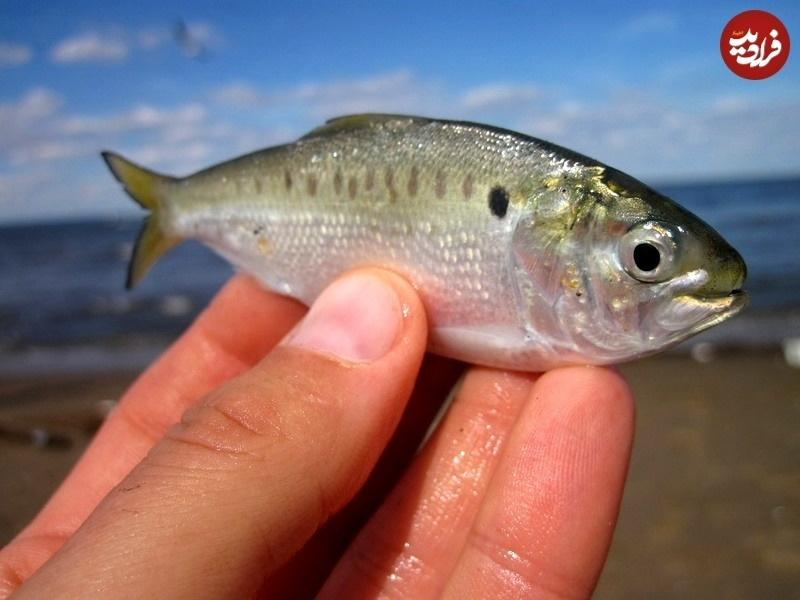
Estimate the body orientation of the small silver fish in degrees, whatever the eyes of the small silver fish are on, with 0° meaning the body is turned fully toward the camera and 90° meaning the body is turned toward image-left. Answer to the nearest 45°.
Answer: approximately 270°
